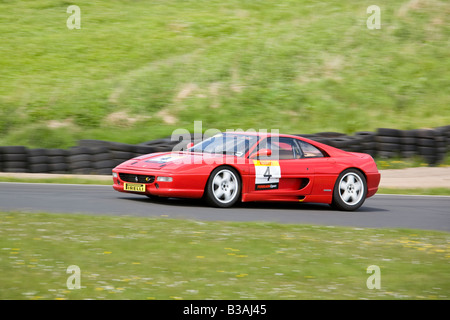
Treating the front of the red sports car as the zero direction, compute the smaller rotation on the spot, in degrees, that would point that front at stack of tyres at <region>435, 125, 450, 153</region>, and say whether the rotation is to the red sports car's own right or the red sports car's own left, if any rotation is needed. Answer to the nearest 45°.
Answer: approximately 180°

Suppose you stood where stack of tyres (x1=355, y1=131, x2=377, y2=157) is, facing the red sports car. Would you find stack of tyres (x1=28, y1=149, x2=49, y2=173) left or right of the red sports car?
right

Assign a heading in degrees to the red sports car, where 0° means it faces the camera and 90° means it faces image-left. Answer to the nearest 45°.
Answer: approximately 45°

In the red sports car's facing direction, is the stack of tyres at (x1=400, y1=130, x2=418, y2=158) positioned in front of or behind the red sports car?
behind

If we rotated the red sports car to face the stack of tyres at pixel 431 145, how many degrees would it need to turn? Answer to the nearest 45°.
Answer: approximately 180°

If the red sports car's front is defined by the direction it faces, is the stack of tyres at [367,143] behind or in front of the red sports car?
behind
